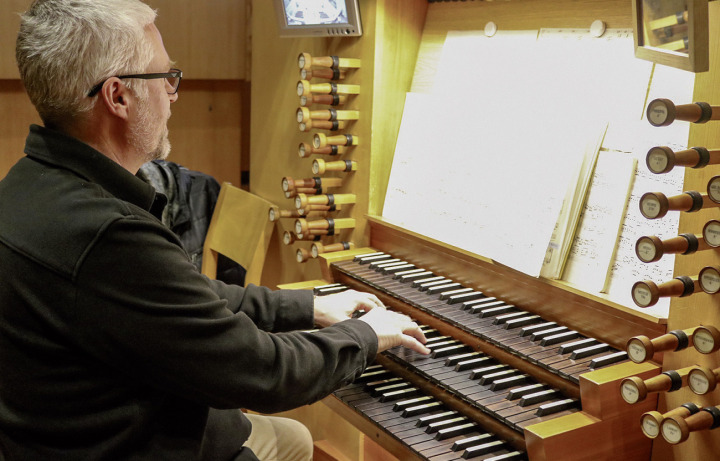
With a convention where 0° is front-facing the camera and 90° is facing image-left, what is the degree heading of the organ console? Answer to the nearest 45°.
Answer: approximately 45°

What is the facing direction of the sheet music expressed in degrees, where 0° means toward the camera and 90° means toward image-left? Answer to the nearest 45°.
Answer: approximately 45°

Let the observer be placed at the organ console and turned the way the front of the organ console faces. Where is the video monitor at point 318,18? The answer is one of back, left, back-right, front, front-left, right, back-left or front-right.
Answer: right

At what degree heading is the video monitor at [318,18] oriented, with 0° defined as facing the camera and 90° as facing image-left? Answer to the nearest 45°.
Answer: approximately 0°
